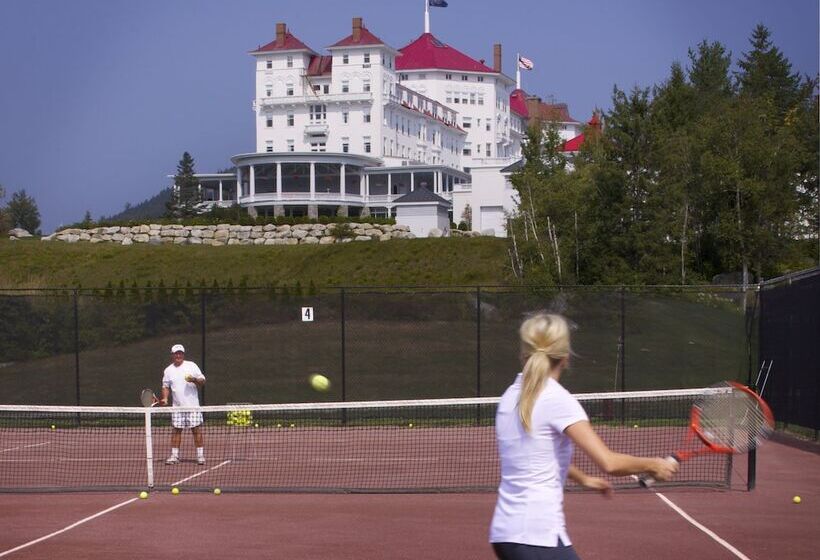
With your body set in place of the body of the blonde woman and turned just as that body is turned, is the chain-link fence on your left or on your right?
on your left

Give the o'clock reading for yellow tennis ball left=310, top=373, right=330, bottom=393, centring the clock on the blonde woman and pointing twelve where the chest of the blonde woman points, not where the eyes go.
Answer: The yellow tennis ball is roughly at 10 o'clock from the blonde woman.

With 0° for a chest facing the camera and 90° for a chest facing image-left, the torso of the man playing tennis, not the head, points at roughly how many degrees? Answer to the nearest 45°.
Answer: approximately 0°

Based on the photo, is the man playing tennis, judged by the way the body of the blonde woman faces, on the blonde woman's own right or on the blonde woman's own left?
on the blonde woman's own left

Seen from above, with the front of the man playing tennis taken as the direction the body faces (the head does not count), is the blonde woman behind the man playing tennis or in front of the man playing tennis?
in front

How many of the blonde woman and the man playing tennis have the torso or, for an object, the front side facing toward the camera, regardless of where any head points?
1

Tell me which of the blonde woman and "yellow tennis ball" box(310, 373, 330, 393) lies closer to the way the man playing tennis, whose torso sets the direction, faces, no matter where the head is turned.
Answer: the blonde woman

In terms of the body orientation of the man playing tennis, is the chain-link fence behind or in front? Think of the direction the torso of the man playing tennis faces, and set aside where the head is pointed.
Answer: behind

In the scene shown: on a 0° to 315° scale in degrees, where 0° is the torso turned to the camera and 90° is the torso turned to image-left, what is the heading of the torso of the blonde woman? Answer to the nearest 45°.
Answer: approximately 225°
